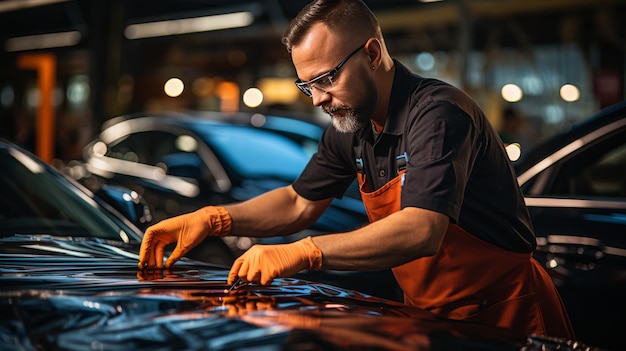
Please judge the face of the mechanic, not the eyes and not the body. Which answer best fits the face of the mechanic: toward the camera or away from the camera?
toward the camera

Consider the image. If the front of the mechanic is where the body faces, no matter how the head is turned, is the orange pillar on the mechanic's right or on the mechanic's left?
on the mechanic's right

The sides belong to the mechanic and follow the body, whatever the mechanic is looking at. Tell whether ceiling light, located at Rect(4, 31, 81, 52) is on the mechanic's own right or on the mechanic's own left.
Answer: on the mechanic's own right

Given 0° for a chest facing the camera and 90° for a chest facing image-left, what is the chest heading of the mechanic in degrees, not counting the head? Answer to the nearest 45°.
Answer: approximately 45°
